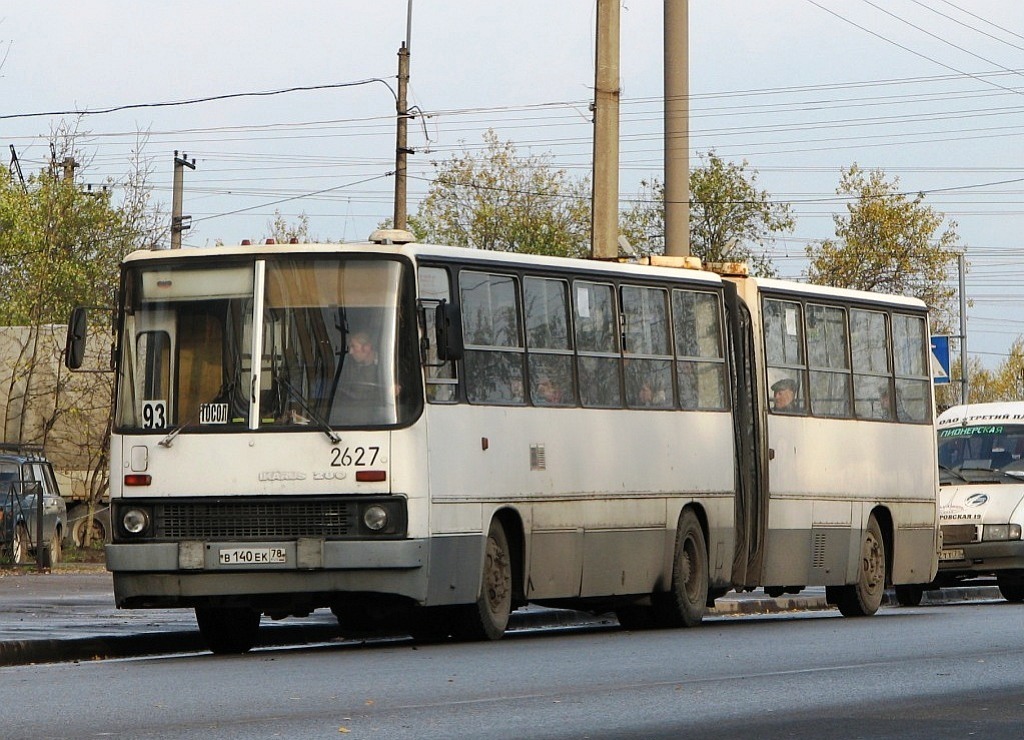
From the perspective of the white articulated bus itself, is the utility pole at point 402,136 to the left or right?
on its right

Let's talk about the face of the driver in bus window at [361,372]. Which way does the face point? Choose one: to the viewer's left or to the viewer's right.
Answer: to the viewer's left

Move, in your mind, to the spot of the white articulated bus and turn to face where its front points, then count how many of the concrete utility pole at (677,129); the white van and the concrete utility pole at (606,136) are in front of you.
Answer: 0

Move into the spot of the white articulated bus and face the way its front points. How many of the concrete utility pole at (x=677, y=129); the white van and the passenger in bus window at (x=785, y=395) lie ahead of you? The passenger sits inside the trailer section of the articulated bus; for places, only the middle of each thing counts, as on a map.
0

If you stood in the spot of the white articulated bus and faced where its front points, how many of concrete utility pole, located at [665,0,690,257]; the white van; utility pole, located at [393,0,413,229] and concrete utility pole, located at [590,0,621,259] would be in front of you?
0

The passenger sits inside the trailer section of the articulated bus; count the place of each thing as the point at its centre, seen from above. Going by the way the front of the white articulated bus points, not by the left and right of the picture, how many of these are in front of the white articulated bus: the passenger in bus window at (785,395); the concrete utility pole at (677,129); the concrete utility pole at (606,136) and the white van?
0

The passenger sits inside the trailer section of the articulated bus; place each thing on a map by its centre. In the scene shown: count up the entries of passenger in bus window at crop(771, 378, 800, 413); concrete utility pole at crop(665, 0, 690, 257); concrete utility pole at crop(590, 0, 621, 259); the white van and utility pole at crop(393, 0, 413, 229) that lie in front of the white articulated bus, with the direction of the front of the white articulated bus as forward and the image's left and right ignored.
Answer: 0

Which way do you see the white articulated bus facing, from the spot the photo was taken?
facing the viewer and to the left of the viewer

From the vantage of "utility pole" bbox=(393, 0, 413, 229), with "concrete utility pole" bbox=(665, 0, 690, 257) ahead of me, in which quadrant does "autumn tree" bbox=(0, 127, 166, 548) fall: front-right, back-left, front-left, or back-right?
back-right

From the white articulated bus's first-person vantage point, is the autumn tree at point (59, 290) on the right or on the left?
on its right

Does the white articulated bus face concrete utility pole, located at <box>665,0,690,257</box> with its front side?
no

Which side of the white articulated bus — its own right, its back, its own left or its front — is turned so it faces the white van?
back

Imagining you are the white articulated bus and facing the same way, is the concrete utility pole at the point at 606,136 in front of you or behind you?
behind

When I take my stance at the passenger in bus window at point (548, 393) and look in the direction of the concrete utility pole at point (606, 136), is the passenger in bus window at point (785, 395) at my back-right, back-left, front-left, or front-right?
front-right
